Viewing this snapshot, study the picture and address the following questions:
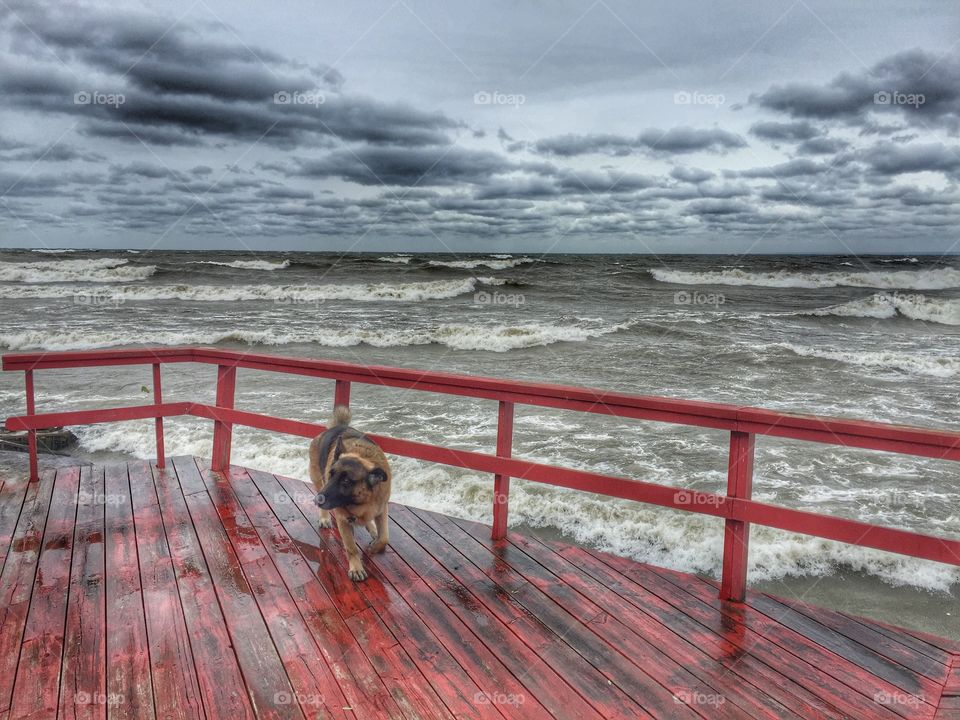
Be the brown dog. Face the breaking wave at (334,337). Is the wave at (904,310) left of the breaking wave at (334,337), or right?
right

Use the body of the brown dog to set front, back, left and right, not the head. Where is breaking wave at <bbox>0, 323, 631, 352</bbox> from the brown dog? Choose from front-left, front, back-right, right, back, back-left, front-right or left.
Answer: back

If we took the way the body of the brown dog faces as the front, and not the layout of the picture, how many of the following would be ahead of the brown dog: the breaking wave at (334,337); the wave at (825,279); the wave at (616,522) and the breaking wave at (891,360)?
0

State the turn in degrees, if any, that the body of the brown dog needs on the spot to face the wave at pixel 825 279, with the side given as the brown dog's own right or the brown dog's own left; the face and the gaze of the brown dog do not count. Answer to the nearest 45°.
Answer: approximately 135° to the brown dog's own left

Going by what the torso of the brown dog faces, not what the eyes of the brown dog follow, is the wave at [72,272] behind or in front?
behind

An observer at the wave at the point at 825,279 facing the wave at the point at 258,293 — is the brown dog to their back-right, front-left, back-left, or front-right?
front-left

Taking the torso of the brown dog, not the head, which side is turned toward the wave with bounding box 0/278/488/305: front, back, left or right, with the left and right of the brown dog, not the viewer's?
back

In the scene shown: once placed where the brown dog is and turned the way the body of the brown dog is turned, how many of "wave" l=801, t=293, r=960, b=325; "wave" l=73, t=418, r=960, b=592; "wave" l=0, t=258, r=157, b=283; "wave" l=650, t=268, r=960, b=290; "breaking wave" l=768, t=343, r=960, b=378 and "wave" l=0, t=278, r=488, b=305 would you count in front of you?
0

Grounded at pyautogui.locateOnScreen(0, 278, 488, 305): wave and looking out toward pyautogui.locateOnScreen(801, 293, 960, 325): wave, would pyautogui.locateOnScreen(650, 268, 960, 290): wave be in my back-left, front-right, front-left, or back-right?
front-left

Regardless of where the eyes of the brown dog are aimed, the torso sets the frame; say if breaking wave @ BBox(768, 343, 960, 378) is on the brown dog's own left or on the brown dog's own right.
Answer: on the brown dog's own left

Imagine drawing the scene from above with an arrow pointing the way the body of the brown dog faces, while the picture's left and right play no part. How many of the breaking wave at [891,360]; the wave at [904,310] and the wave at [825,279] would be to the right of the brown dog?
0

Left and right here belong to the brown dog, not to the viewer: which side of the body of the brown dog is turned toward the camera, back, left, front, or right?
front

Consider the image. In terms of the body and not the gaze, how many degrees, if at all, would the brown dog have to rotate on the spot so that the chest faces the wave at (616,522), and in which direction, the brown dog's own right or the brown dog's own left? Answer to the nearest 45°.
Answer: approximately 135° to the brown dog's own left

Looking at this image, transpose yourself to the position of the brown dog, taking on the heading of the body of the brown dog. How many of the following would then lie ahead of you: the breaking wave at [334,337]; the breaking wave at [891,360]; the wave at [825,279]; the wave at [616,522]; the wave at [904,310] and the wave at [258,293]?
0

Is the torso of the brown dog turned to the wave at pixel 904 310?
no
